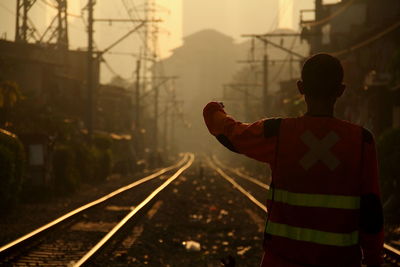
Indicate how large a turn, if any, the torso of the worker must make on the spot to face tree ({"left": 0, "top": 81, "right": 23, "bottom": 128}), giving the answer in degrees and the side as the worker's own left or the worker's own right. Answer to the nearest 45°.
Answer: approximately 45° to the worker's own left

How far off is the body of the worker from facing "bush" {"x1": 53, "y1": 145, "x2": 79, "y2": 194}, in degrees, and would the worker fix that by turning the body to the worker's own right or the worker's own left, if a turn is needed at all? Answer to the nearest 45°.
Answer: approximately 45° to the worker's own left

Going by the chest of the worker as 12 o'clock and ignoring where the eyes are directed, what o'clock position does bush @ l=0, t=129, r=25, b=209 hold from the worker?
The bush is roughly at 11 o'clock from the worker.

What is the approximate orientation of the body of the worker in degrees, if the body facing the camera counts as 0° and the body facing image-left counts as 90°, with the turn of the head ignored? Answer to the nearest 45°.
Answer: approximately 180°

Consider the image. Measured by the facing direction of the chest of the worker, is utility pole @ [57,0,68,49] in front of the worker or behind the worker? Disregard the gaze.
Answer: in front

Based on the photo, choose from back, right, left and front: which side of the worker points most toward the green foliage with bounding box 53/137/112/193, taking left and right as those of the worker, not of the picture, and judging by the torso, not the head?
front

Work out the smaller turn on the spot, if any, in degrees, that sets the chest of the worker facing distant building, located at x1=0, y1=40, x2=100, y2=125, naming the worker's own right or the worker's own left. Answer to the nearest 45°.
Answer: approximately 45° to the worker's own left

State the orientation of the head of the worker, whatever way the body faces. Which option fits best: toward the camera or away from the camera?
away from the camera

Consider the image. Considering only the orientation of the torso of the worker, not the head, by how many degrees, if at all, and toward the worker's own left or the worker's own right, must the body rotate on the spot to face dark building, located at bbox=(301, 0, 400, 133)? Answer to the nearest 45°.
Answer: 0° — they already face it
